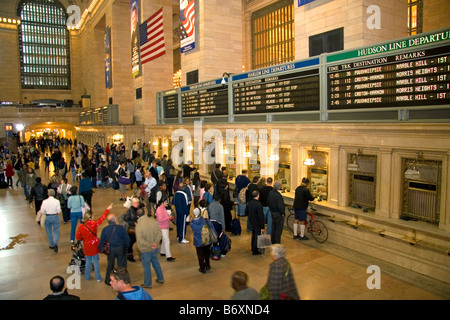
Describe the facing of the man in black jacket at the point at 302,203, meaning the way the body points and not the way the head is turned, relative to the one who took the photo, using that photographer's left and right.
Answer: facing away from the viewer and to the right of the viewer

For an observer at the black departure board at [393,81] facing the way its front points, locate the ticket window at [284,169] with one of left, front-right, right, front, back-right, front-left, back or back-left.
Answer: right

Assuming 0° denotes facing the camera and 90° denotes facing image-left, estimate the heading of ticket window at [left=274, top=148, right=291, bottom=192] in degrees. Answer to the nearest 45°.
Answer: approximately 45°

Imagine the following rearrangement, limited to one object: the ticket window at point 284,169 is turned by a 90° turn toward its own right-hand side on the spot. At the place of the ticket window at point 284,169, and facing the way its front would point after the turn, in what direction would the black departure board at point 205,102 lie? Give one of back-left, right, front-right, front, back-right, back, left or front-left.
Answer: front

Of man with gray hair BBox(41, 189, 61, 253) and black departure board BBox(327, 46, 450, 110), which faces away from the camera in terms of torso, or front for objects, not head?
the man with gray hair

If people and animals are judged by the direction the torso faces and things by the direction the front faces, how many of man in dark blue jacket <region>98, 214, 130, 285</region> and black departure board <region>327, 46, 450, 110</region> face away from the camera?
1

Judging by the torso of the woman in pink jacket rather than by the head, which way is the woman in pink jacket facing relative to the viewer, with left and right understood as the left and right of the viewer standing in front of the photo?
facing to the right of the viewer

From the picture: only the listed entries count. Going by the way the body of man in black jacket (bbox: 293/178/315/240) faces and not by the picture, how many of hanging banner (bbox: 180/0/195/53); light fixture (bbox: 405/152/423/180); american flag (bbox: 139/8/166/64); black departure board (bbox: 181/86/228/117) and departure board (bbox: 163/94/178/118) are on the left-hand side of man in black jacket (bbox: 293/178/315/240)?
4

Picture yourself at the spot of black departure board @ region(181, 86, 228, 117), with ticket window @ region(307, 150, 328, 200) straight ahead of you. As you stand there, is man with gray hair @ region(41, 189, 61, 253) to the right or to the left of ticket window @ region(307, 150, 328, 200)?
right

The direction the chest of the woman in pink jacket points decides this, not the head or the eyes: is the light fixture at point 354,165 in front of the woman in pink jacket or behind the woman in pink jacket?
in front

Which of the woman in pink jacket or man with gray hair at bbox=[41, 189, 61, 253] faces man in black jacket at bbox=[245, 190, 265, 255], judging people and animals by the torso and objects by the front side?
the woman in pink jacket

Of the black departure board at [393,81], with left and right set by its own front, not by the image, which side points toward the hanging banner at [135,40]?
right

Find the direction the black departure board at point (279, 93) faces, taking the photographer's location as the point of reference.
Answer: facing the viewer and to the left of the viewer

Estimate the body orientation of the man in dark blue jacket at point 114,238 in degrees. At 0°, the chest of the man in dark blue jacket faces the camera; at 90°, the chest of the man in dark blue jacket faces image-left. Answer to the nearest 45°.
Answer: approximately 180°

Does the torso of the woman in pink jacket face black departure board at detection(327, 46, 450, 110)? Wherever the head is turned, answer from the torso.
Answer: yes
